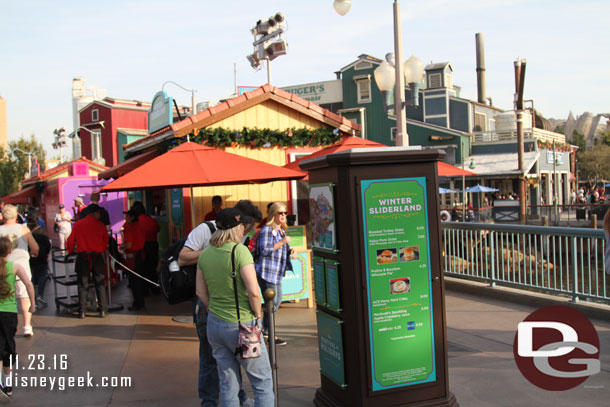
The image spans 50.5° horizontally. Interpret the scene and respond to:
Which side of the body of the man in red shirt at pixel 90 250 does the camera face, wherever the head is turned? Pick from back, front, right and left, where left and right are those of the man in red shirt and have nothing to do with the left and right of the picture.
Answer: back

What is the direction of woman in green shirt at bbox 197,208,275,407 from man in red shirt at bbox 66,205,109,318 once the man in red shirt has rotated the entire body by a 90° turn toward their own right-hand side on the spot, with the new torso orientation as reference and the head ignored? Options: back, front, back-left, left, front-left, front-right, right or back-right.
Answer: right

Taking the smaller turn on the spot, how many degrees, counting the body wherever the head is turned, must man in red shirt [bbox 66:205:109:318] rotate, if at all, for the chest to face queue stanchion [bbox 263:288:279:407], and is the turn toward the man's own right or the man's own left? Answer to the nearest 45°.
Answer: approximately 180°

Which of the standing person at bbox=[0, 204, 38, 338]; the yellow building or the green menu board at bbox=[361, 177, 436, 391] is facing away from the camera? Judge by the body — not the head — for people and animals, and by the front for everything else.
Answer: the standing person

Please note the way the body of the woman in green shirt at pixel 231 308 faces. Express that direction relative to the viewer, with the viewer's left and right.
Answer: facing away from the viewer and to the right of the viewer

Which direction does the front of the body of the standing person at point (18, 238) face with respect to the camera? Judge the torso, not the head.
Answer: away from the camera

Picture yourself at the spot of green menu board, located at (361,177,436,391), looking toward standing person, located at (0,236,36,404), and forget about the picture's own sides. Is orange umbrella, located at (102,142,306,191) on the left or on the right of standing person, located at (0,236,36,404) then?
right

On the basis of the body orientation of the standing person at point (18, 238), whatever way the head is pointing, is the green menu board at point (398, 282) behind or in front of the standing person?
behind

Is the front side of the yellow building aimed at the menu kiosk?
yes

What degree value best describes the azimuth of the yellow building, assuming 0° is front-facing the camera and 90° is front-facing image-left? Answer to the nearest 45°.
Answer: approximately 0°
